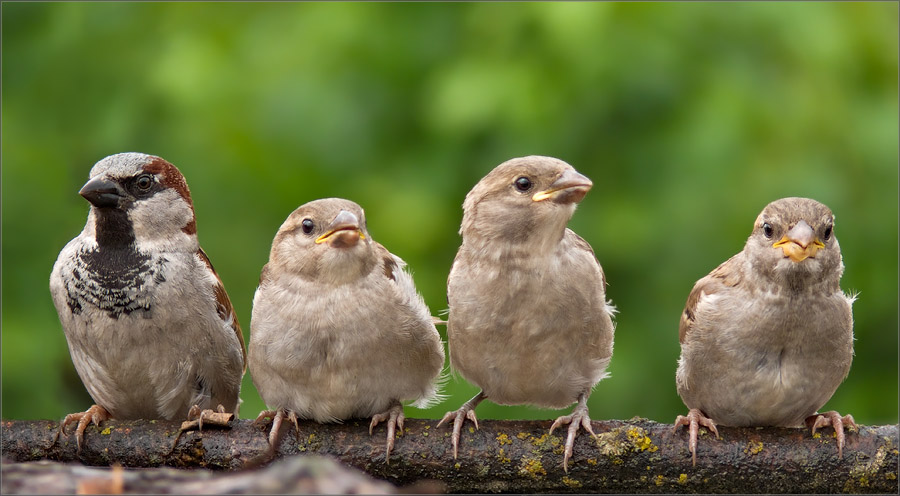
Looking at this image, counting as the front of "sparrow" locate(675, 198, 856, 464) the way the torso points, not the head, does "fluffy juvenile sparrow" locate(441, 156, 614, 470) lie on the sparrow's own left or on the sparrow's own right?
on the sparrow's own right

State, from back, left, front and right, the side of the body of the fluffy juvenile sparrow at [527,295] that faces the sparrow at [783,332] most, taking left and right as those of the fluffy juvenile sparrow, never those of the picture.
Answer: left

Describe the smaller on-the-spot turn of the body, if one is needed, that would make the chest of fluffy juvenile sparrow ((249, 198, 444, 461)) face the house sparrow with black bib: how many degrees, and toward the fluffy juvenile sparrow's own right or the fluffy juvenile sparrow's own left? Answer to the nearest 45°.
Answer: approximately 135° to the fluffy juvenile sparrow's own right

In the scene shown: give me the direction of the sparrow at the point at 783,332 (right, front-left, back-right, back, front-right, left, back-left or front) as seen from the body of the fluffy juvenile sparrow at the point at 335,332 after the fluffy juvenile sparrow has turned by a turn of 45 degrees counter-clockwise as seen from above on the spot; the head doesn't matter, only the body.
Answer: front-left

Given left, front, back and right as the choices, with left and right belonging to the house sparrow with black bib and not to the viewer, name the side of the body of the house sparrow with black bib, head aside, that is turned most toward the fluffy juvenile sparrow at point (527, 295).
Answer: left

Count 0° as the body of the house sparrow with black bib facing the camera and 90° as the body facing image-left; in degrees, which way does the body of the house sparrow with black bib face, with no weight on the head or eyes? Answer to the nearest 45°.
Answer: approximately 45°

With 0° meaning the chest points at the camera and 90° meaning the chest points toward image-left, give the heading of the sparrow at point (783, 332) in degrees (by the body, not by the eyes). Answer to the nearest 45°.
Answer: approximately 0°

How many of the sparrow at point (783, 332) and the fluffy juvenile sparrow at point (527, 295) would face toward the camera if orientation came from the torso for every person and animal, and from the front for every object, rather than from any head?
2

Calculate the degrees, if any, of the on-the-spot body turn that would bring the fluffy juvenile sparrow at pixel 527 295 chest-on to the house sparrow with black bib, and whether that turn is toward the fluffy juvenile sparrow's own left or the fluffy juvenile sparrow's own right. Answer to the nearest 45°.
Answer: approximately 90° to the fluffy juvenile sparrow's own right
